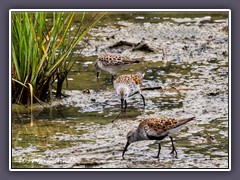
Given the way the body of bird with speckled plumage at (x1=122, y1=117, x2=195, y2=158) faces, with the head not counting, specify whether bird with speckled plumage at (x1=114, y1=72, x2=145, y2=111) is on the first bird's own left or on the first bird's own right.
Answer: on the first bird's own right

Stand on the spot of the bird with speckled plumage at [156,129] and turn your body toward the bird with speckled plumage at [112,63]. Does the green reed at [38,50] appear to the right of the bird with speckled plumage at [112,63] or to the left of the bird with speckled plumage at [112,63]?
left

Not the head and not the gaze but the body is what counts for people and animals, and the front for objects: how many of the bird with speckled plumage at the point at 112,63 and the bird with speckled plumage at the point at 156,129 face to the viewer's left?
2

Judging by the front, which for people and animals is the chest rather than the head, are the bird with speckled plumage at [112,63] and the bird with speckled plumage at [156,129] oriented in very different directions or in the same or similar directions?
same or similar directions

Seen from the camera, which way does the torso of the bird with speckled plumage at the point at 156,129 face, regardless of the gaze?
to the viewer's left

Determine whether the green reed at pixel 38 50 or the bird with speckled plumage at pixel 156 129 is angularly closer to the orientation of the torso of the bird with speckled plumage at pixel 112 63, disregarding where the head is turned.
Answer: the green reed

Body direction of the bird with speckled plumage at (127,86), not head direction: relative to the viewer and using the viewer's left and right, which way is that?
facing the viewer and to the left of the viewer

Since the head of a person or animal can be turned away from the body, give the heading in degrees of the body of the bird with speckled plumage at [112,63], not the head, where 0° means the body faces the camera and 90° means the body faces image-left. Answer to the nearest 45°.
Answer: approximately 90°
